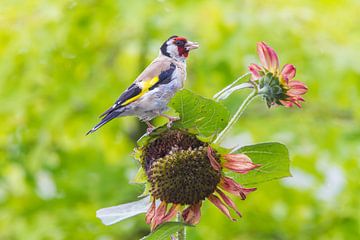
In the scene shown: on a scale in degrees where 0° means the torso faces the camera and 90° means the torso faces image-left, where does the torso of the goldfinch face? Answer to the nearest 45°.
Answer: approximately 270°
